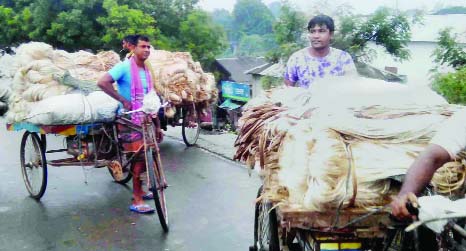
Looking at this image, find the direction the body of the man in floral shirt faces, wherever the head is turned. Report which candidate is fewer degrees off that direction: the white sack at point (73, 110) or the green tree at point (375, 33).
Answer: the white sack

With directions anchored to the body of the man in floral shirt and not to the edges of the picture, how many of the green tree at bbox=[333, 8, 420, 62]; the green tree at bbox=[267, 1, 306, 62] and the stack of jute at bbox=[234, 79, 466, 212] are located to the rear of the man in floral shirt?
2

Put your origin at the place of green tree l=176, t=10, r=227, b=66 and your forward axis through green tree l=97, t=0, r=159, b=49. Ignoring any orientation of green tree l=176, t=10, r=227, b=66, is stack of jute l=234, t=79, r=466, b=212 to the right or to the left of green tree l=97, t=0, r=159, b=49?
left

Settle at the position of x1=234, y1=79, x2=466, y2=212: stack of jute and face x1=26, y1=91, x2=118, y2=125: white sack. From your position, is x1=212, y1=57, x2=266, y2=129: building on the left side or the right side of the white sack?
right

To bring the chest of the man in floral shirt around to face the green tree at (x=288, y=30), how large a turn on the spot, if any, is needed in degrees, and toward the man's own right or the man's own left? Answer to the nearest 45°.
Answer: approximately 180°

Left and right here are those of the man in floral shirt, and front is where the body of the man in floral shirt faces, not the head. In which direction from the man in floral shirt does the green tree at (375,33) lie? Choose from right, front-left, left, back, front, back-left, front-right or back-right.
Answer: back

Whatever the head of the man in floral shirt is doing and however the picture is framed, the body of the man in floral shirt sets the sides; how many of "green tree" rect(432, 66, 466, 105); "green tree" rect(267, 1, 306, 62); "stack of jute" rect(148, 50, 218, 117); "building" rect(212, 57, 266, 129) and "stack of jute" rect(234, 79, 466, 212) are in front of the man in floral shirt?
1

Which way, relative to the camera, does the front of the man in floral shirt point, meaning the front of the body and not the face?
toward the camera

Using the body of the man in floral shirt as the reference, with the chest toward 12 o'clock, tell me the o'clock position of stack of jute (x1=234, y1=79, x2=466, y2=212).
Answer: The stack of jute is roughly at 12 o'clock from the man in floral shirt.

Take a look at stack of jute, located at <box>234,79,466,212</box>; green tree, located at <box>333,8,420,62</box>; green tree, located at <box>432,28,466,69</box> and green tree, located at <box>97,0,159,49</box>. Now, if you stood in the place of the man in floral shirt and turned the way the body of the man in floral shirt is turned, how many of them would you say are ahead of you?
1

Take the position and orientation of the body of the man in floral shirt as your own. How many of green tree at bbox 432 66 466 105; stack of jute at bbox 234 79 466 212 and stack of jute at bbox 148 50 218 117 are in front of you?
1

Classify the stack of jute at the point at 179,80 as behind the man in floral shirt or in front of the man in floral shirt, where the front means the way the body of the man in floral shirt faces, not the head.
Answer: behind

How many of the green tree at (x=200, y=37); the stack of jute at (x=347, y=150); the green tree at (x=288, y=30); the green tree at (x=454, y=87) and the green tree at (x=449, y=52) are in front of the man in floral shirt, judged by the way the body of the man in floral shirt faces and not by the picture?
1

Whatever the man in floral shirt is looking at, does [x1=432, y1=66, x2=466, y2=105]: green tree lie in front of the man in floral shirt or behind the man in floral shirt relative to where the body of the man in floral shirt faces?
behind

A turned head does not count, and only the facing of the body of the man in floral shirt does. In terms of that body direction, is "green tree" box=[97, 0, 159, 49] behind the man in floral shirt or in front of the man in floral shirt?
behind
